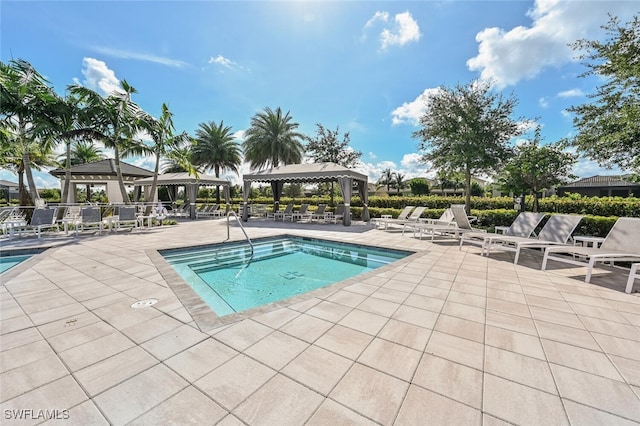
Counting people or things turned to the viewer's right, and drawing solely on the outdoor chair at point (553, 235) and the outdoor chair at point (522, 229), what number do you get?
0

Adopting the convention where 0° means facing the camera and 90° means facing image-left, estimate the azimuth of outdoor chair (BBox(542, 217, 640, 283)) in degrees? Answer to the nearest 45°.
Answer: approximately 45°

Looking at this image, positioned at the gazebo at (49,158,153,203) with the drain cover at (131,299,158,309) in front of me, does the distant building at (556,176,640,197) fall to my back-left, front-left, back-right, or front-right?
front-left

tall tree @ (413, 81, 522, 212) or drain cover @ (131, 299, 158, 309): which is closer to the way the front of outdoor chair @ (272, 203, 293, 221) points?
the drain cover

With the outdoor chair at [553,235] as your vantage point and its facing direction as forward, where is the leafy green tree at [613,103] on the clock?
The leafy green tree is roughly at 5 o'clock from the outdoor chair.

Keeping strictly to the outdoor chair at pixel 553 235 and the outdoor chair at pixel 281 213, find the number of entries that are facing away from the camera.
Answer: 0

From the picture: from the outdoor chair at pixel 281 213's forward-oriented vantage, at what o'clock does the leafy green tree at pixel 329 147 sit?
The leafy green tree is roughly at 6 o'clock from the outdoor chair.

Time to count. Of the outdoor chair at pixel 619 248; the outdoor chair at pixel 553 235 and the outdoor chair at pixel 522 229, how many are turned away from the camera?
0

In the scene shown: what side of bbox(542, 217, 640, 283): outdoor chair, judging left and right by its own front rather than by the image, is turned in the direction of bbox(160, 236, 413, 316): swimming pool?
front

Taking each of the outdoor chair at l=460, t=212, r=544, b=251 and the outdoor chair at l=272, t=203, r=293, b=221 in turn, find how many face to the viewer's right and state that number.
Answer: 0

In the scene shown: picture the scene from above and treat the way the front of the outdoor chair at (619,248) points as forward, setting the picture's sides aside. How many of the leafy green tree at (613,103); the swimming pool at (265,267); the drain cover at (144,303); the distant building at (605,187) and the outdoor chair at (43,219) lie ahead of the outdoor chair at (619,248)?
3

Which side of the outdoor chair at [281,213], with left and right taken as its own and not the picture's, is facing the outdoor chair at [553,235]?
left

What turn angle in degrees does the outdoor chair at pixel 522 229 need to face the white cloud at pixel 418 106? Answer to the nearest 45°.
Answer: approximately 90° to its right

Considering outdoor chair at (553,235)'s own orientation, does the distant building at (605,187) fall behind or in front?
behind

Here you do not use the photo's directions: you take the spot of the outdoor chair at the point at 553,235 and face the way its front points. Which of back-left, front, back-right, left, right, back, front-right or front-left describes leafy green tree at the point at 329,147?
right

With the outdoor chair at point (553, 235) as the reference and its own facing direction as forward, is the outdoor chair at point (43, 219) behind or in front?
in front

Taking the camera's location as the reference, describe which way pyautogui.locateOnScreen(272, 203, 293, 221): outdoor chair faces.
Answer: facing the viewer and to the left of the viewer

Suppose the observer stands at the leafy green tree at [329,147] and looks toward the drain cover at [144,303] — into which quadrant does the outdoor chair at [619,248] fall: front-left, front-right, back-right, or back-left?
front-left

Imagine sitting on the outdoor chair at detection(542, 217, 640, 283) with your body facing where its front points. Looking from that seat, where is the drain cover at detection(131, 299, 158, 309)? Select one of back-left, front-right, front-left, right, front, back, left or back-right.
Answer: front

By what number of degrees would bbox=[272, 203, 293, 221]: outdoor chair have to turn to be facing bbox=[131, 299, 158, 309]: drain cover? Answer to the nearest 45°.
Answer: approximately 45° to its left
